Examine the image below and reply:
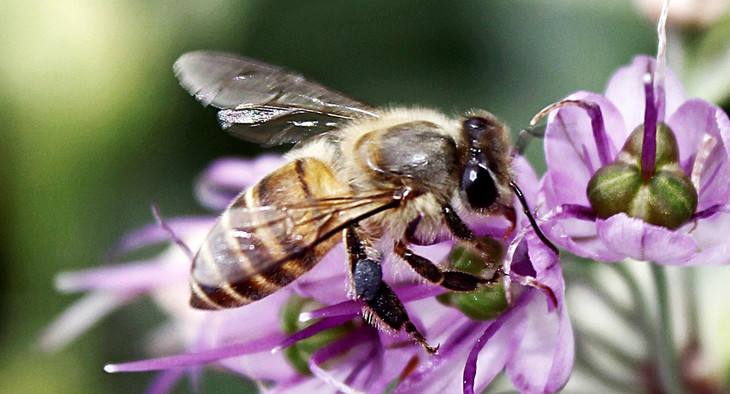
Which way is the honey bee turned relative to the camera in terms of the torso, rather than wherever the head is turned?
to the viewer's right
